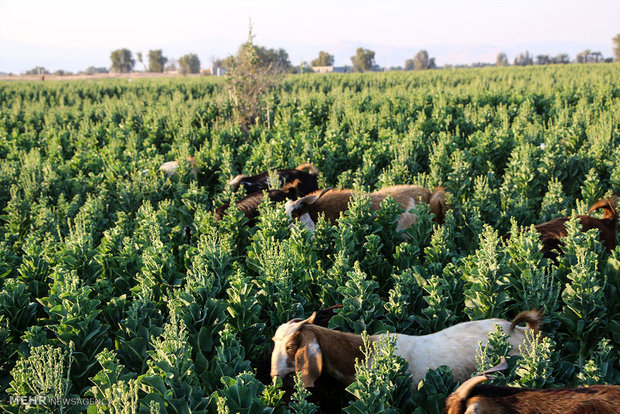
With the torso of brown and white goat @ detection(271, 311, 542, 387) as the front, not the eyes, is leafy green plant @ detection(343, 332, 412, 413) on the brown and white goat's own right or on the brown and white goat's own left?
on the brown and white goat's own left

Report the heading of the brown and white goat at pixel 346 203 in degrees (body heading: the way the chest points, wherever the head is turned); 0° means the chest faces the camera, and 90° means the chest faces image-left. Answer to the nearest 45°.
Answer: approximately 90°

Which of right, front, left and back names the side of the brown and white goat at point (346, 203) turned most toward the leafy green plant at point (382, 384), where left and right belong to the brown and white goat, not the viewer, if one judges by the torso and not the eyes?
left

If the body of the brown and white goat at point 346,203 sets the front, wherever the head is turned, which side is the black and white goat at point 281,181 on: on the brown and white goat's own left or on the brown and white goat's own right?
on the brown and white goat's own right

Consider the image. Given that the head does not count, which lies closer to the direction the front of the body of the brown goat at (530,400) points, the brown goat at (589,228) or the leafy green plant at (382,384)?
the leafy green plant

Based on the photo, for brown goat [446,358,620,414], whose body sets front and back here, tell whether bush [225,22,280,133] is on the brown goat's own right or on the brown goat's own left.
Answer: on the brown goat's own right

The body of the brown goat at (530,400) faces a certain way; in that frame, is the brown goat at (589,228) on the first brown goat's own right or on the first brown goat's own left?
on the first brown goat's own right

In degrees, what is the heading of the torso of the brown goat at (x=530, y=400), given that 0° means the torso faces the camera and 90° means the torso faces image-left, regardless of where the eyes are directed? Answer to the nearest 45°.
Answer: approximately 90°

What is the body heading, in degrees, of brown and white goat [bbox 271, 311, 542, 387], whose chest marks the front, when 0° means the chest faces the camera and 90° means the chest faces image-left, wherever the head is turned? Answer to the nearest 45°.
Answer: approximately 90°
